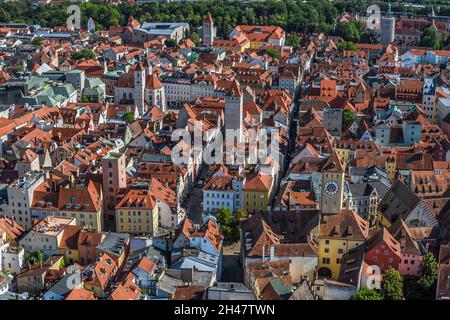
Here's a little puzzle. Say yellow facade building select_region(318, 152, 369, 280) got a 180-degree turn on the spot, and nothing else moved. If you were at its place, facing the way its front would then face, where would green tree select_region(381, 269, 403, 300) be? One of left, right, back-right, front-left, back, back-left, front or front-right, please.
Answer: back-right

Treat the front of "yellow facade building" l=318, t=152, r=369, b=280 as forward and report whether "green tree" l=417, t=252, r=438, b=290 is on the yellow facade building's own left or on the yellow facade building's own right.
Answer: on the yellow facade building's own left

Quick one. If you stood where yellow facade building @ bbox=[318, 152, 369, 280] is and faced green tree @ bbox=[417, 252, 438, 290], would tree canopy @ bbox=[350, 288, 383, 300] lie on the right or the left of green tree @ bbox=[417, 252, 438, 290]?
right

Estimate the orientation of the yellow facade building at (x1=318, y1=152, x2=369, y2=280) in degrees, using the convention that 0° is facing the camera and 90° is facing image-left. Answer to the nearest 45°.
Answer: approximately 0°

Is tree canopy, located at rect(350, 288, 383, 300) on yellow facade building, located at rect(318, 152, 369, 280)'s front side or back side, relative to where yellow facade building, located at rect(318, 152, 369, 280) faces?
on the front side
